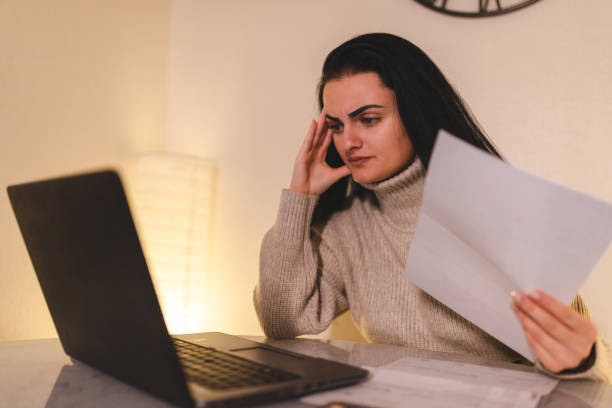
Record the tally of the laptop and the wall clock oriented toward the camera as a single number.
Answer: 1

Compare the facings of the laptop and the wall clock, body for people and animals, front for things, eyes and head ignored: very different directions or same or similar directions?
very different directions

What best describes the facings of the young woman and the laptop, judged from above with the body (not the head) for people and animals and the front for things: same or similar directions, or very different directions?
very different directions

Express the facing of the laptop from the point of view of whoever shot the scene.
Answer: facing away from the viewer and to the right of the viewer

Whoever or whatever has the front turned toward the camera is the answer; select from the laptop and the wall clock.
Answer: the wall clock

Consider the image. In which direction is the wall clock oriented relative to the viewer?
toward the camera

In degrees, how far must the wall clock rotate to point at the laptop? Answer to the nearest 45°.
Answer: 0° — it already faces it

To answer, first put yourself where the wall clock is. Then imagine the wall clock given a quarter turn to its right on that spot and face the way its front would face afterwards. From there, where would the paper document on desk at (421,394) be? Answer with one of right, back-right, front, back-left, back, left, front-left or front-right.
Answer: left

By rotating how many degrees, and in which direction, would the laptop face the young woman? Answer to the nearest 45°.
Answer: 0° — it already faces them

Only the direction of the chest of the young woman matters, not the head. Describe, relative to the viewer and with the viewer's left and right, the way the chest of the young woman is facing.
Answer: facing the viewer and to the left of the viewer

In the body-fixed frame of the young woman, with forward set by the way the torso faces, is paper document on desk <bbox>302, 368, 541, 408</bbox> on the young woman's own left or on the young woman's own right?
on the young woman's own left
